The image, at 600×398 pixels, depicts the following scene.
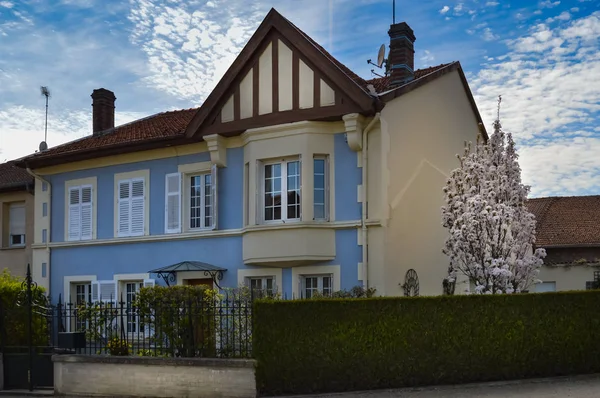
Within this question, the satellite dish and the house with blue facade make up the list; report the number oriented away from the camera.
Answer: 0

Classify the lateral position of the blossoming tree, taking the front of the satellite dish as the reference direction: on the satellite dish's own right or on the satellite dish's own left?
on the satellite dish's own left

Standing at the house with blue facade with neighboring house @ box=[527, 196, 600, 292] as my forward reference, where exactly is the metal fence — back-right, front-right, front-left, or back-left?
back-right

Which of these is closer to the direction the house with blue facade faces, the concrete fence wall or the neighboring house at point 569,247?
the concrete fence wall

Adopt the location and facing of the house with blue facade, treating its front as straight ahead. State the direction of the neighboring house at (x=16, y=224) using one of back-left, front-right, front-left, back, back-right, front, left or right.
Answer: right

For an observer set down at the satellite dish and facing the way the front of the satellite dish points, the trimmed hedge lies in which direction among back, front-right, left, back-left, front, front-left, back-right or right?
left

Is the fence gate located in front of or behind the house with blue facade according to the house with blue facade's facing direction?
in front

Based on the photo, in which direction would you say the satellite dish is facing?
to the viewer's left

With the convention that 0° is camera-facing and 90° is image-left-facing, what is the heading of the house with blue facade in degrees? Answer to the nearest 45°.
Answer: approximately 45°
